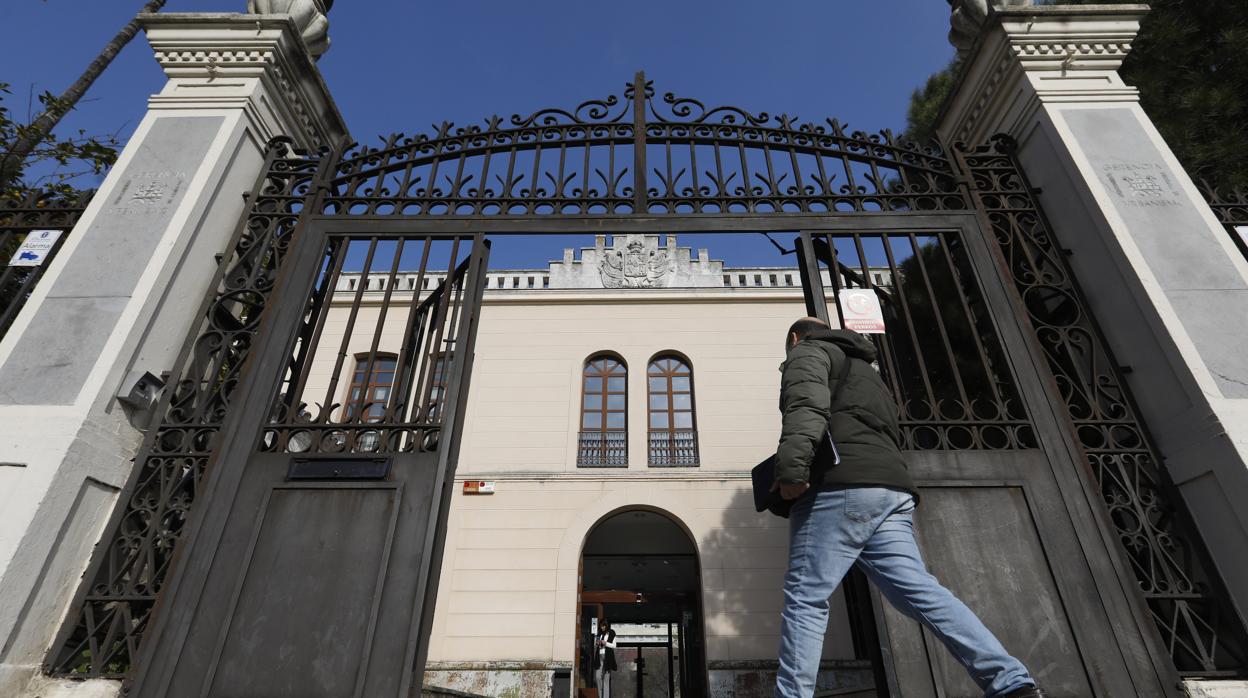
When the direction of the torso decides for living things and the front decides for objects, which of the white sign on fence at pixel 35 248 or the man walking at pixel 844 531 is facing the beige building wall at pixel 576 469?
the man walking

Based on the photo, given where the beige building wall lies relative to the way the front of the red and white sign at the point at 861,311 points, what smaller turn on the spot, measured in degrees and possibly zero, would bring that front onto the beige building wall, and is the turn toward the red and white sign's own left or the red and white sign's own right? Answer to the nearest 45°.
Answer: approximately 135° to the red and white sign's own right

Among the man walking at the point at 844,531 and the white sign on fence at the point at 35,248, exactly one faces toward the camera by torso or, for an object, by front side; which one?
the white sign on fence

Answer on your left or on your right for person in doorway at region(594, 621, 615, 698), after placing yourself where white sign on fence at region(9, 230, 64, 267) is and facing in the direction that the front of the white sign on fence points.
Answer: on your left

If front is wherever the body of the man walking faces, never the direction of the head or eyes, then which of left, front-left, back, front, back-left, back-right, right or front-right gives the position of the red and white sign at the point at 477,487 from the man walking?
front

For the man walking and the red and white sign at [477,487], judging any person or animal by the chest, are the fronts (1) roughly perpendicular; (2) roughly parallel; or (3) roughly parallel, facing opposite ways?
roughly parallel, facing opposite ways

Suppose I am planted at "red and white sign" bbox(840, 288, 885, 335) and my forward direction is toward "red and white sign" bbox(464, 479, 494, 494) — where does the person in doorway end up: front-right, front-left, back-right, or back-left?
front-right

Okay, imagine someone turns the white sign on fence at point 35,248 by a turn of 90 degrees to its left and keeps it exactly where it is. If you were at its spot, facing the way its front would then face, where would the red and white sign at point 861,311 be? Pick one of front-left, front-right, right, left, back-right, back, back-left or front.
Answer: front-right

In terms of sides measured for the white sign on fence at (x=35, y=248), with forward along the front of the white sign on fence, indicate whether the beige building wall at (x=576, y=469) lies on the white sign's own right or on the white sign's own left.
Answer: on the white sign's own left

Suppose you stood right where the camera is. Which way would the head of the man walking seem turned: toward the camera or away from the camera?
away from the camera

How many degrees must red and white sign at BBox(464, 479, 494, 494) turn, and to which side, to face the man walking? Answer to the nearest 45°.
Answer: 0° — it already faces them

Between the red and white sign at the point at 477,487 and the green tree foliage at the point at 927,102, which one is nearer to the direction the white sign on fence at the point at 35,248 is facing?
the green tree foliage

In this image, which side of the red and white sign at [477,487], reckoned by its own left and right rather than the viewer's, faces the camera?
front
